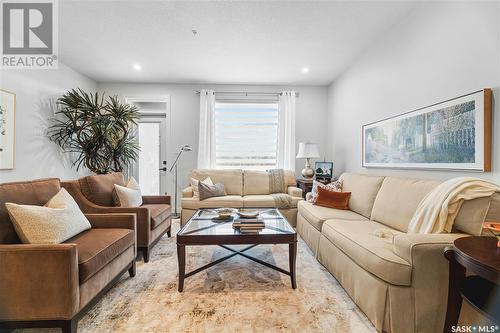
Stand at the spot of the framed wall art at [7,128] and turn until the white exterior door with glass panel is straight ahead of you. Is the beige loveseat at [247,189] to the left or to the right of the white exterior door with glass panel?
right

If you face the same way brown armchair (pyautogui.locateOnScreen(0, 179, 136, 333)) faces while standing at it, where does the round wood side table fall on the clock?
The round wood side table is roughly at 12 o'clock from the brown armchair.

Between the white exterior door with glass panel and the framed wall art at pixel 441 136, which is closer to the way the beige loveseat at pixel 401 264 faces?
the white exterior door with glass panel

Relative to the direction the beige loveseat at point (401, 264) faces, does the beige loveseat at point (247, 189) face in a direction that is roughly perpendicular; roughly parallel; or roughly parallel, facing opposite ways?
roughly perpendicular

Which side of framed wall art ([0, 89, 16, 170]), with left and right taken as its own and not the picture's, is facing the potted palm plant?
left

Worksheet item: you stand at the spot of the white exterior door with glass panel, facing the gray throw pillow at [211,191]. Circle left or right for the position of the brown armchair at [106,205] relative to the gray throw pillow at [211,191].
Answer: right

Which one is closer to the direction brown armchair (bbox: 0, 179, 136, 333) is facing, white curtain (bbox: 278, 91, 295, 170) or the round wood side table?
the round wood side table

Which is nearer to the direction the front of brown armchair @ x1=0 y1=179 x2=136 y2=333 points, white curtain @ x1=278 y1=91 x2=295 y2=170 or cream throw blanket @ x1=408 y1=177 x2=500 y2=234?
the cream throw blanket

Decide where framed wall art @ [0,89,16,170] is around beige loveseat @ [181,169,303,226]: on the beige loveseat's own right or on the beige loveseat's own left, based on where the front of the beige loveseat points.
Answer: on the beige loveseat's own right

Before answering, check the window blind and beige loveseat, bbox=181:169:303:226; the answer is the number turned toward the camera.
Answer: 2

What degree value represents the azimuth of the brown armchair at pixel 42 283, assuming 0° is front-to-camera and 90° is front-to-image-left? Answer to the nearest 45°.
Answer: approximately 315°

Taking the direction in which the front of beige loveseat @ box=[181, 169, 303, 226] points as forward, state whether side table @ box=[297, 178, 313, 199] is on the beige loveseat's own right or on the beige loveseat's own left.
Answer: on the beige loveseat's own left

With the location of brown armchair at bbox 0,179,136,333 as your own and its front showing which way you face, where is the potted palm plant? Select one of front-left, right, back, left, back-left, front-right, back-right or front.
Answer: back-left

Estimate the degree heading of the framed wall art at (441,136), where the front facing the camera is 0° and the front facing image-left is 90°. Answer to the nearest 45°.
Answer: approximately 45°

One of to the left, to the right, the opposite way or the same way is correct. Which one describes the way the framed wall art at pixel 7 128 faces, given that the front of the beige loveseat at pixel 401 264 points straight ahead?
the opposite way
